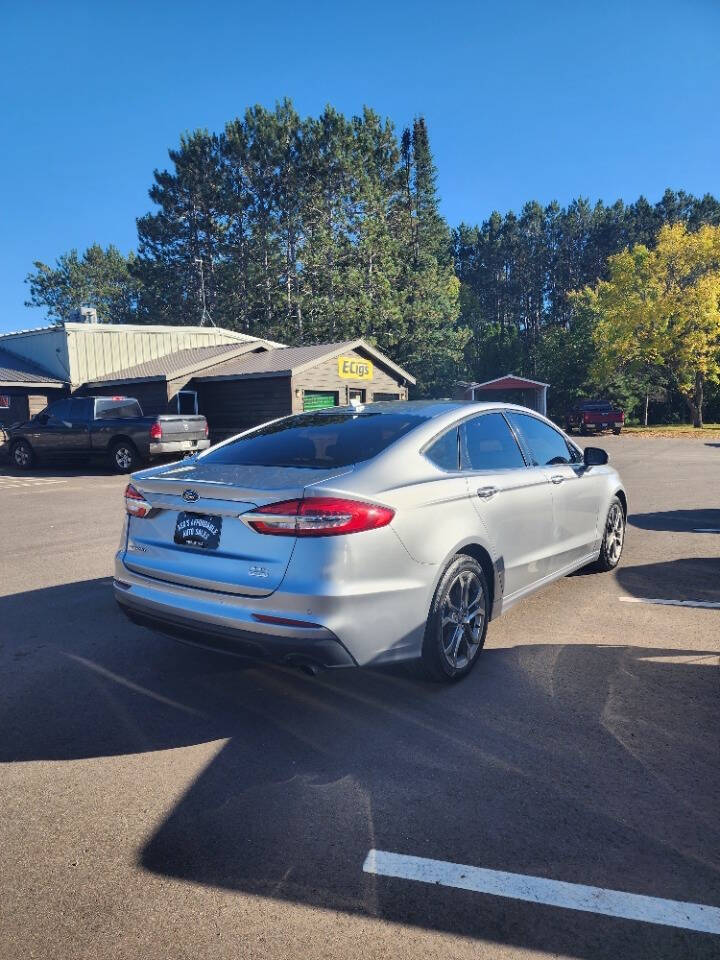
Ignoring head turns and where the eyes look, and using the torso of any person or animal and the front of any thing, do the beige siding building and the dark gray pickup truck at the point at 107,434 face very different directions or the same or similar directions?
very different directions

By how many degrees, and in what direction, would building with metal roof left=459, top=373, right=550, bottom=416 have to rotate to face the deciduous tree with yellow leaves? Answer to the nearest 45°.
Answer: approximately 45° to its left

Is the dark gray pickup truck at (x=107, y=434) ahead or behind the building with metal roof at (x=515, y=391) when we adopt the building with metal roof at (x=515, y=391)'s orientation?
ahead

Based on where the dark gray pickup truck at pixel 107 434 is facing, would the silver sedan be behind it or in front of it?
behind

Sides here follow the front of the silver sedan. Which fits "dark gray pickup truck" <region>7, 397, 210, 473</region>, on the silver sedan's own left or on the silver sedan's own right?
on the silver sedan's own left

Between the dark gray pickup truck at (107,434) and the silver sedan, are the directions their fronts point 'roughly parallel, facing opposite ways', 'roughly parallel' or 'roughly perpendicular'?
roughly perpendicular

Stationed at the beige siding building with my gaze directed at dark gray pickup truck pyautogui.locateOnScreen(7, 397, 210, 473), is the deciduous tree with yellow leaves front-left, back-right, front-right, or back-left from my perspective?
back-left

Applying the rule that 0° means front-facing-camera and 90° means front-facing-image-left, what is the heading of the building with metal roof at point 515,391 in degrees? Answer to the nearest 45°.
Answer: approximately 0°

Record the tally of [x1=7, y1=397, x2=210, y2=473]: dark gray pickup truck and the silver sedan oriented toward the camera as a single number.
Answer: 0

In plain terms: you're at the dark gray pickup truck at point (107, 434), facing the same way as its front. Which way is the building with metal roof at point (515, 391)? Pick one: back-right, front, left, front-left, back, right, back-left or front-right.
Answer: right

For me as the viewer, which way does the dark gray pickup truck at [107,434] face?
facing away from the viewer and to the left of the viewer

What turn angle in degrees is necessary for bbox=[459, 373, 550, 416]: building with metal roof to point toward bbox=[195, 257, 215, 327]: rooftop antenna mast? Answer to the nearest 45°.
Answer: approximately 90° to its right

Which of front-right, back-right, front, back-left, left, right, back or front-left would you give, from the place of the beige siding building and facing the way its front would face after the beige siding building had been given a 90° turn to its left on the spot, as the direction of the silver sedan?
back-right

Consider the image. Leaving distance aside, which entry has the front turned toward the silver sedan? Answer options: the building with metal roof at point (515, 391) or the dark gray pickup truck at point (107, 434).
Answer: the building with metal roof

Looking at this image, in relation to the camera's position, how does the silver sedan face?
facing away from the viewer and to the right of the viewer
